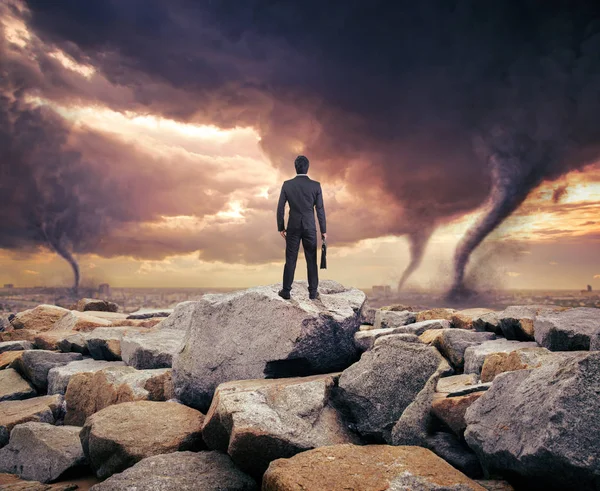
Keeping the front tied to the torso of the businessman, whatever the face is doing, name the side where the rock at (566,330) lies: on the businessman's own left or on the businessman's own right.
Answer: on the businessman's own right

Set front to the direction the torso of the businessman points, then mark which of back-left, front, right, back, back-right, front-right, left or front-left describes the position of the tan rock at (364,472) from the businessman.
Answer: back

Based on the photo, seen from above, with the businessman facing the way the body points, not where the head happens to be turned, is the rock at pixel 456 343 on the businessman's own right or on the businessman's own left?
on the businessman's own right

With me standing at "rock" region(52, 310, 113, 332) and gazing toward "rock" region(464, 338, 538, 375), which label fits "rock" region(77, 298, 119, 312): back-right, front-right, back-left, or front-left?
back-left

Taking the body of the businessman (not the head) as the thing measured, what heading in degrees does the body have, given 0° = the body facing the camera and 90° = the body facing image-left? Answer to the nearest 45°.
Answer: approximately 180°

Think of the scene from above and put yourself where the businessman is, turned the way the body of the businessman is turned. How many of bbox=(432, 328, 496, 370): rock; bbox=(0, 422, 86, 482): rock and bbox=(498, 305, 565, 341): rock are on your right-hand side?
2

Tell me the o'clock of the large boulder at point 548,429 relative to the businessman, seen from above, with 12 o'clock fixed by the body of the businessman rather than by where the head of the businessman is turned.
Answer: The large boulder is roughly at 5 o'clock from the businessman.

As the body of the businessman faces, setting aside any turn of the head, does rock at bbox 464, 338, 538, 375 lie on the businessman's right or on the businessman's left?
on the businessman's right
